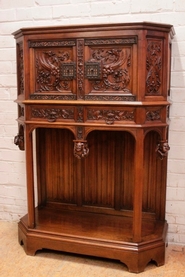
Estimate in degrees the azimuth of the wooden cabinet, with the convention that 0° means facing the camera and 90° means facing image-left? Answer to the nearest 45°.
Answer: approximately 45°
